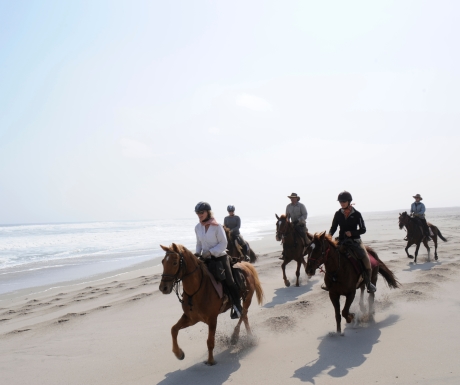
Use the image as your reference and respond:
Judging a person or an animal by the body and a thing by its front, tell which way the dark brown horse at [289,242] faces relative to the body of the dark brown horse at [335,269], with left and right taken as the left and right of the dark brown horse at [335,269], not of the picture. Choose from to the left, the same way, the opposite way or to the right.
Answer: the same way

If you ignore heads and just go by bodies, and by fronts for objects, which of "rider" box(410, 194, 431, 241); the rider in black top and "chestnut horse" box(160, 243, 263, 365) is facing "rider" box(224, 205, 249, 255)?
"rider" box(410, 194, 431, 241)

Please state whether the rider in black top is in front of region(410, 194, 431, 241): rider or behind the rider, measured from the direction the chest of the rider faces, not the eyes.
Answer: in front

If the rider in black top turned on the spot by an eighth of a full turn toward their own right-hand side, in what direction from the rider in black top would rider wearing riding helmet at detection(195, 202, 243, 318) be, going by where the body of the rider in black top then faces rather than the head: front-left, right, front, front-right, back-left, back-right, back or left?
front-left

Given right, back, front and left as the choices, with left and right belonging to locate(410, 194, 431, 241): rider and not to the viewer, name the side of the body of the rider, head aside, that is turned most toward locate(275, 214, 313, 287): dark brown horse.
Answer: front

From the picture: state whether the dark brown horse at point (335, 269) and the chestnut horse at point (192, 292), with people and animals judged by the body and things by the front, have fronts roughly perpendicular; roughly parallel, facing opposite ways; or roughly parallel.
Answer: roughly parallel

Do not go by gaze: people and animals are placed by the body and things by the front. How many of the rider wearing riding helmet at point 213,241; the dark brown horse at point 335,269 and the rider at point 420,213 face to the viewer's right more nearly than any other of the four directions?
0

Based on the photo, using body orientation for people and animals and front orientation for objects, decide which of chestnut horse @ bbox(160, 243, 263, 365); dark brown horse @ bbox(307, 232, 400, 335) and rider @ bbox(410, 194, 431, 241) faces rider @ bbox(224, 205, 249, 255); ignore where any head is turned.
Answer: rider @ bbox(410, 194, 431, 241)

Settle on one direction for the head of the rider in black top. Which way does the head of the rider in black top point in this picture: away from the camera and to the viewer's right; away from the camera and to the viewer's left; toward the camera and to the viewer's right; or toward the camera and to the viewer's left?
toward the camera and to the viewer's left

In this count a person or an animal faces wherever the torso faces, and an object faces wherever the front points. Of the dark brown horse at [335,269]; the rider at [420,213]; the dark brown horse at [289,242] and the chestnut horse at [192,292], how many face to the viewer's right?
0

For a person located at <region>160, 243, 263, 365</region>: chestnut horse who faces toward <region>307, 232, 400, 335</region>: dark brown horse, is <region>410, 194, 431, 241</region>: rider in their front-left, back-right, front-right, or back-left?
front-left

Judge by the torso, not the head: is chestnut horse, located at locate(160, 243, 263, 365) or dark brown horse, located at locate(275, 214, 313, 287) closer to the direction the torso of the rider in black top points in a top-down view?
the chestnut horse

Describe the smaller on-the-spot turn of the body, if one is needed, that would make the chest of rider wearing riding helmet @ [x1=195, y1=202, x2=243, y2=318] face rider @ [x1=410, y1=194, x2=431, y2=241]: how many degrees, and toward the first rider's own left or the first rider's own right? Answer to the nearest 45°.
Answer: approximately 180°

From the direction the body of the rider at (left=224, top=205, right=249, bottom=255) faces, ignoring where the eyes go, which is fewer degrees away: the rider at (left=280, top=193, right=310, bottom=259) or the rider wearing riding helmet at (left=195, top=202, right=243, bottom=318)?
the rider wearing riding helmet

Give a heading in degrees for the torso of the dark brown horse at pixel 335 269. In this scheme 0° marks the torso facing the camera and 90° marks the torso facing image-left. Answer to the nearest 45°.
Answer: approximately 45°

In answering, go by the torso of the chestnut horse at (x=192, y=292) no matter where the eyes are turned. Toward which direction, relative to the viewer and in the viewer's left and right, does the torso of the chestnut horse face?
facing the viewer and to the left of the viewer

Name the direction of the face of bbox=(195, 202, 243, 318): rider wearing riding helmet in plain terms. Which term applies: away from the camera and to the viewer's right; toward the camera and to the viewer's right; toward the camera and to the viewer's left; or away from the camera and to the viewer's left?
toward the camera and to the viewer's left
